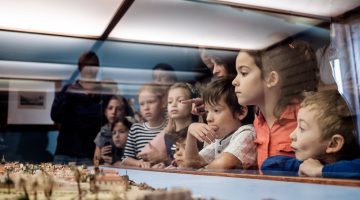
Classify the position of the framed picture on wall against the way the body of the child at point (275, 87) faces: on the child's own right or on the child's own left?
on the child's own right

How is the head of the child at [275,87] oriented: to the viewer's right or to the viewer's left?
to the viewer's left

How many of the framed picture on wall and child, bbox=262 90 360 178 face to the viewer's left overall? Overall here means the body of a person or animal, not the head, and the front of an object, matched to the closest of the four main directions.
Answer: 1

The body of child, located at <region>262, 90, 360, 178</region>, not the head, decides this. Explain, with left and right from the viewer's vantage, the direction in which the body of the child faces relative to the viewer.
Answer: facing to the left of the viewer

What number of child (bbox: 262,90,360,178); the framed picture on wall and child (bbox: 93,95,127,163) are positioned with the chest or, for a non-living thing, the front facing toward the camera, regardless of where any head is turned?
2

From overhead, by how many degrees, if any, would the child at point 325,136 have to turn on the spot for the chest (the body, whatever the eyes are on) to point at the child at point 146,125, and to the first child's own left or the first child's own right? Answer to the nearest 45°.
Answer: approximately 45° to the first child's own right

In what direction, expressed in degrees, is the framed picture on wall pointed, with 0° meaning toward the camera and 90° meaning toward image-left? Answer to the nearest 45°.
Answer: approximately 0°

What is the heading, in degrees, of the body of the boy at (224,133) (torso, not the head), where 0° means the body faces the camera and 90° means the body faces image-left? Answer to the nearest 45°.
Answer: approximately 45°

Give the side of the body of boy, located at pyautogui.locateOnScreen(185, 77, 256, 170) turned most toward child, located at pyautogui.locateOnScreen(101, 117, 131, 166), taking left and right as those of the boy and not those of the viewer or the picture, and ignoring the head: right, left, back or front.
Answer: right

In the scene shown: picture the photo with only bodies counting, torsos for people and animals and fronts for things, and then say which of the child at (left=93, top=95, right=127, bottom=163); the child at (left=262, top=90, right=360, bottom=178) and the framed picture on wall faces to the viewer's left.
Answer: the child at (left=262, top=90, right=360, bottom=178)

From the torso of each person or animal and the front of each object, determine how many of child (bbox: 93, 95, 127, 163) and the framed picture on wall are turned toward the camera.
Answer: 2

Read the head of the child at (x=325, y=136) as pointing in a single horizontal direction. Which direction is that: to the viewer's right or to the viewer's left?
to the viewer's left
